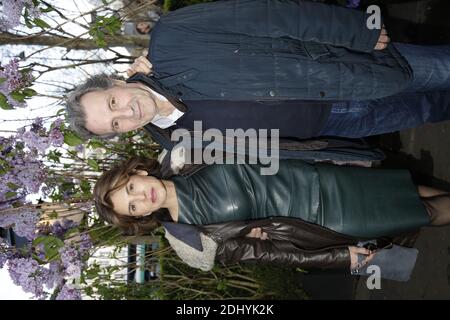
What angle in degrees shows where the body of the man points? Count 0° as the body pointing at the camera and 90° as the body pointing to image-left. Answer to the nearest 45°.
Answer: approximately 0°

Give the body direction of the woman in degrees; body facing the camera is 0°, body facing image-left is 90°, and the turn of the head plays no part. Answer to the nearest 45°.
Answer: approximately 0°

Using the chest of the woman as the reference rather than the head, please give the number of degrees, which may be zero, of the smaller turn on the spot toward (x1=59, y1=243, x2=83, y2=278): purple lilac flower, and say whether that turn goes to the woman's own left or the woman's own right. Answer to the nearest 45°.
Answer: approximately 135° to the woman's own right

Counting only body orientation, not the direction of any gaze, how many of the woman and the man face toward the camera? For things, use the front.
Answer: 2

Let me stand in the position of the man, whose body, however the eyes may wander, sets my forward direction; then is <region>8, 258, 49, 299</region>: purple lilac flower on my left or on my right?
on my right

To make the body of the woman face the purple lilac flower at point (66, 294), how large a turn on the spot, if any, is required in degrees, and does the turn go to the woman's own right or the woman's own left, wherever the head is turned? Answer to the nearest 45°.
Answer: approximately 135° to the woman's own right

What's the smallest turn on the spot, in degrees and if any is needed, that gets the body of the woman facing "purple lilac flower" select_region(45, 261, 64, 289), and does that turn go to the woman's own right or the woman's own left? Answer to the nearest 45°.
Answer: approximately 135° to the woman's own right

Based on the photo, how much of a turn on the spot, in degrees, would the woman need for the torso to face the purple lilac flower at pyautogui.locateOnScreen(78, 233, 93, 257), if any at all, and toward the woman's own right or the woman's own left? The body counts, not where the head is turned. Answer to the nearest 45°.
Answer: approximately 135° to the woman's own right
